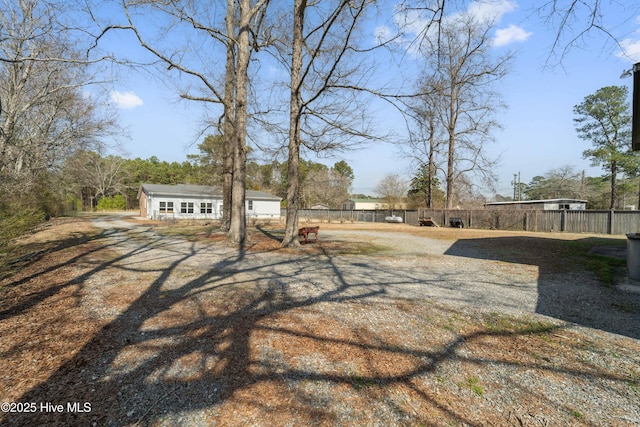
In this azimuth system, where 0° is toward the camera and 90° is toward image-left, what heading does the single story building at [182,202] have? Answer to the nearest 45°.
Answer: approximately 0°

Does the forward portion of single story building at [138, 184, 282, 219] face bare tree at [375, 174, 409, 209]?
no

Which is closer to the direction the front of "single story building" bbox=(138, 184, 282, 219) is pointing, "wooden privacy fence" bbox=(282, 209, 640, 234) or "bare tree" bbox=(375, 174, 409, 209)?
the wooden privacy fence

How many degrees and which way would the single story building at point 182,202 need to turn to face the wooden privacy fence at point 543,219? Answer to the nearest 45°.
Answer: approximately 45° to its left

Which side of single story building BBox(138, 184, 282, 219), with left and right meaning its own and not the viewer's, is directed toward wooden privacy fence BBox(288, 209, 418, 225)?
left

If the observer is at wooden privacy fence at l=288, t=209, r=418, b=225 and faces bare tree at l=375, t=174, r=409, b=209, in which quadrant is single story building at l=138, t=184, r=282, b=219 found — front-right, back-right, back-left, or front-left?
back-left
